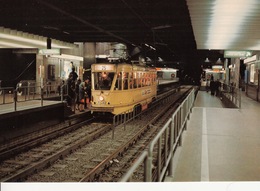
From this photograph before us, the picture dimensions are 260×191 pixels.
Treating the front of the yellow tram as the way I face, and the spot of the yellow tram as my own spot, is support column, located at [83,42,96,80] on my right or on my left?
on my right

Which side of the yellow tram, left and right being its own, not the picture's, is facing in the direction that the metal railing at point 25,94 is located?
right

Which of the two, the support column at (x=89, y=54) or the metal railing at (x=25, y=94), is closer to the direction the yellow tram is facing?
the metal railing

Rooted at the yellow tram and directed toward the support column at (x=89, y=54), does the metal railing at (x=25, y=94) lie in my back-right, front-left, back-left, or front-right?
front-left

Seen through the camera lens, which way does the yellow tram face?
facing the viewer and to the left of the viewer
